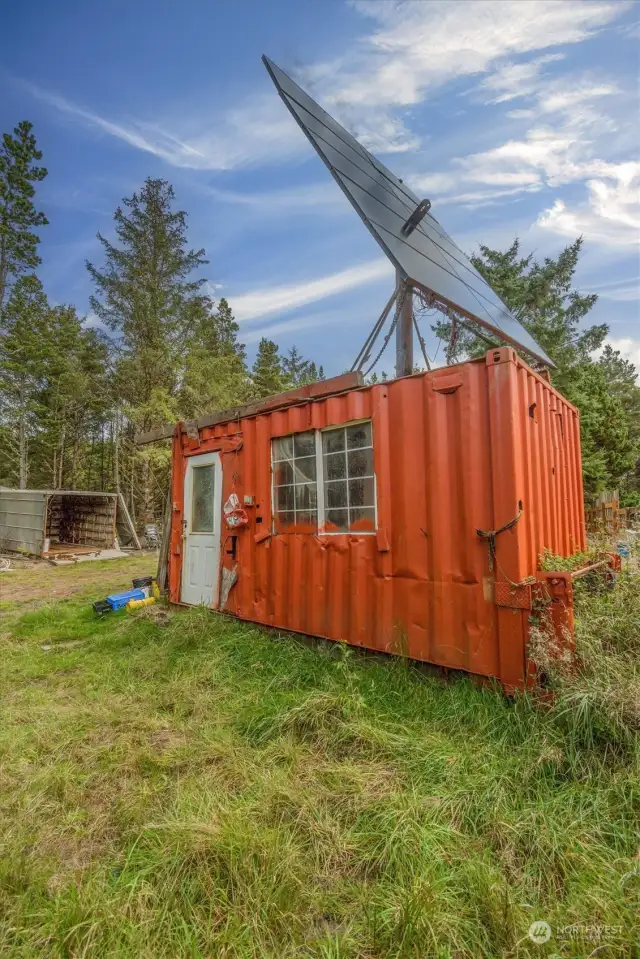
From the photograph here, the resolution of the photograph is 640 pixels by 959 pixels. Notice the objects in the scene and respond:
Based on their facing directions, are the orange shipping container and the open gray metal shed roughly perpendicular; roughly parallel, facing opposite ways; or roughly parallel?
roughly perpendicular

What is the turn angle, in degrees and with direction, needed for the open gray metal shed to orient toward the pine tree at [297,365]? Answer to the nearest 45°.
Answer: approximately 135° to its left

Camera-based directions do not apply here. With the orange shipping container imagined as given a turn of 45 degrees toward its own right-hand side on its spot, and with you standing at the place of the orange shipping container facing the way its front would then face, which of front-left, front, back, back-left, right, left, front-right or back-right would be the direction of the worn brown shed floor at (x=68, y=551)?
front-right

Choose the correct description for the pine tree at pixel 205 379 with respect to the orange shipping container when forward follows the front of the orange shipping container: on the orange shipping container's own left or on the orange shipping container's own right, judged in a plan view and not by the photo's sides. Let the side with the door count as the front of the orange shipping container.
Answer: on the orange shipping container's own right

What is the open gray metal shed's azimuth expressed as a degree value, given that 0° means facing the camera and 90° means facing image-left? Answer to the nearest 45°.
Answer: approximately 0°

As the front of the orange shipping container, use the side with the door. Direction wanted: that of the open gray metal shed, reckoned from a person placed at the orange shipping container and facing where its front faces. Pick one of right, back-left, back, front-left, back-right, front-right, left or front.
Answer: right

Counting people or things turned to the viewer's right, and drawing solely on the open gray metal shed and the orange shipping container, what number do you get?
0
